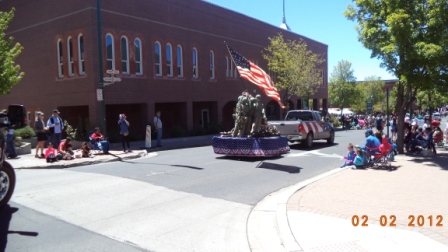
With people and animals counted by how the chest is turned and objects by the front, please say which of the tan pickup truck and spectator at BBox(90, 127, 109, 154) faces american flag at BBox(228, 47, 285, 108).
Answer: the spectator

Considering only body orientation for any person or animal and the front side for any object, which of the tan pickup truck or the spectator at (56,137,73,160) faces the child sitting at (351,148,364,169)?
the spectator

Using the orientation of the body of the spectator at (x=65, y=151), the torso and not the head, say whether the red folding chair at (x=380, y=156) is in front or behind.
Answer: in front

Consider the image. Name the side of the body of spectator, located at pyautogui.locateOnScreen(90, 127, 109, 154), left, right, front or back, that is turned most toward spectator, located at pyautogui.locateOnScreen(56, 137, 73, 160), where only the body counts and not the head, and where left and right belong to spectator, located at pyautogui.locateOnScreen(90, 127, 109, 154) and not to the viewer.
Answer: right
